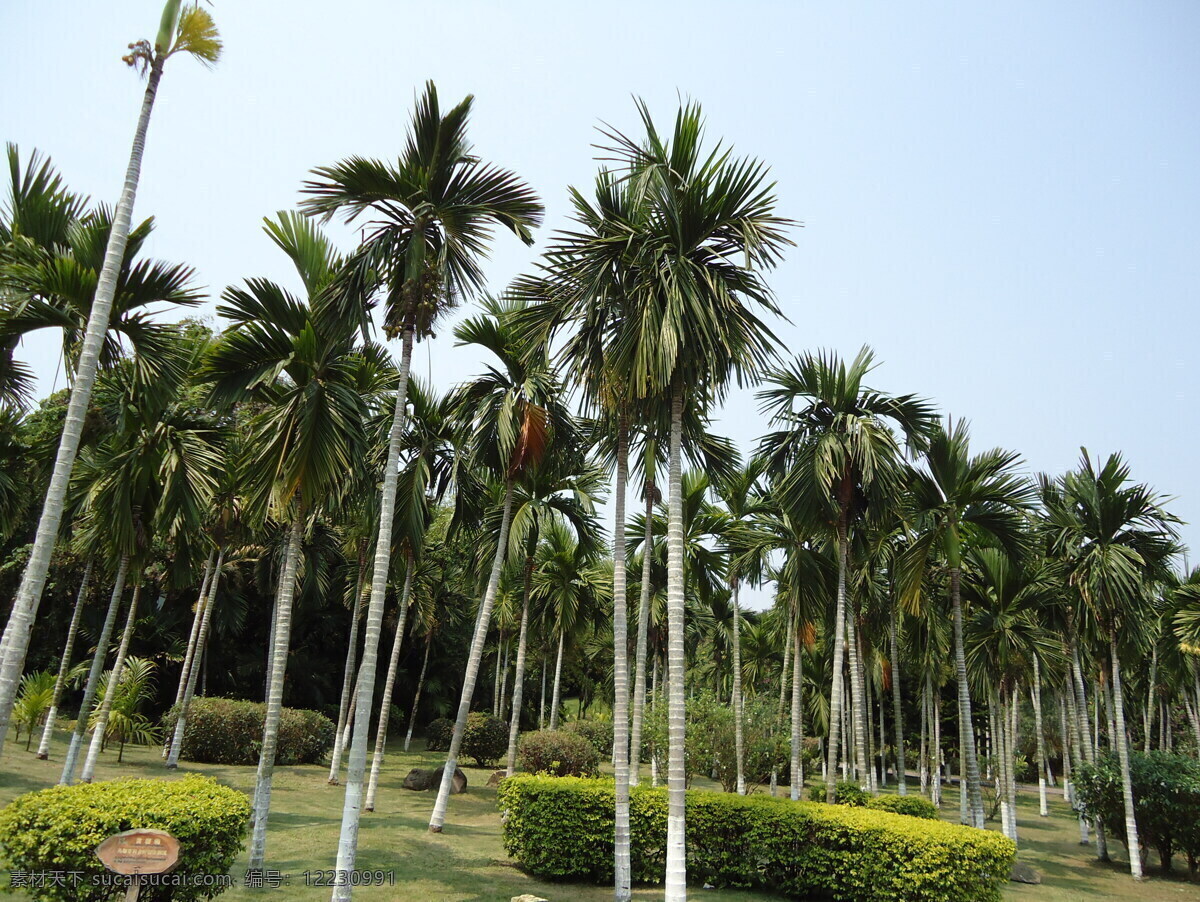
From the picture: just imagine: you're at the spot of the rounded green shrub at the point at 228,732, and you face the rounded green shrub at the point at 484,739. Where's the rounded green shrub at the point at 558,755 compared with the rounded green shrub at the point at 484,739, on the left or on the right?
right

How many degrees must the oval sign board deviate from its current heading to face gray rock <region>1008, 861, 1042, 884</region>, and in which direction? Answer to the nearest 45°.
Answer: approximately 90° to its left

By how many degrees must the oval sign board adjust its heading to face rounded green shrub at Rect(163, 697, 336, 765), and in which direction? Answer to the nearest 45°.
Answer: approximately 180°

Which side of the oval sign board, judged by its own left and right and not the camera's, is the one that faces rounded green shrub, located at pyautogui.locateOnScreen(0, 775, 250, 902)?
back

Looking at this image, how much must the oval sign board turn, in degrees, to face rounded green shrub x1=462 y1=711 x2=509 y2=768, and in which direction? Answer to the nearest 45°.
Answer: approximately 135° to its left

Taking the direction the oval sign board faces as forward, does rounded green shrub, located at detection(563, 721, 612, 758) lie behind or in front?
behind

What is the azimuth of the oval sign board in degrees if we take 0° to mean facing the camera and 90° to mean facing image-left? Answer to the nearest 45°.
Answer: approximately 0°

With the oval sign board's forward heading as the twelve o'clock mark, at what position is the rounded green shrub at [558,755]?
The rounded green shrub is roughly at 7 o'clock from the oval sign board.

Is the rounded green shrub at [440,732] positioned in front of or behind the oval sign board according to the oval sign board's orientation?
behind

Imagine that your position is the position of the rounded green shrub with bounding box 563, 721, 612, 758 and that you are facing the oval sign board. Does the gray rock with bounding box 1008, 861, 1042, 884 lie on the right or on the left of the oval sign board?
left
